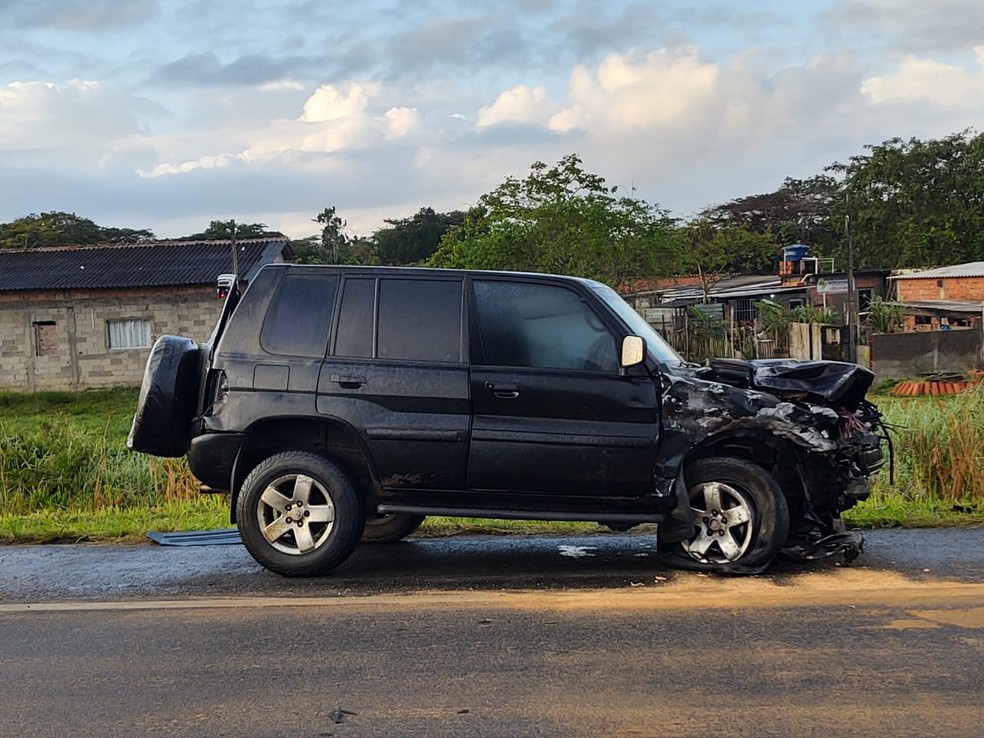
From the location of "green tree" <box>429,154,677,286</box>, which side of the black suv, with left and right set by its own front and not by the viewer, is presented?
left

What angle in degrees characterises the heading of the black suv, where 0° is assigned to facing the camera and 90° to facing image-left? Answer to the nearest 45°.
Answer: approximately 270°

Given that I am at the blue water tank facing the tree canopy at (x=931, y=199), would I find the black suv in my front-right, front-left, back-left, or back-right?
back-right

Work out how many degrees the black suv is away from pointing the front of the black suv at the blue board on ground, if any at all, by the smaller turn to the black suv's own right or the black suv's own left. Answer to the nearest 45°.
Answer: approximately 135° to the black suv's own left

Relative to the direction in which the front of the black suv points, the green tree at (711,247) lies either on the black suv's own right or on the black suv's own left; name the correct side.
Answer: on the black suv's own left

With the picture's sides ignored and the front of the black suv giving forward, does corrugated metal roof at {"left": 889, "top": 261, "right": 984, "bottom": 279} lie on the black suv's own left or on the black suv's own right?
on the black suv's own left

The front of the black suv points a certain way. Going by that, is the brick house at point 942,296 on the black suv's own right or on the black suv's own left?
on the black suv's own left
